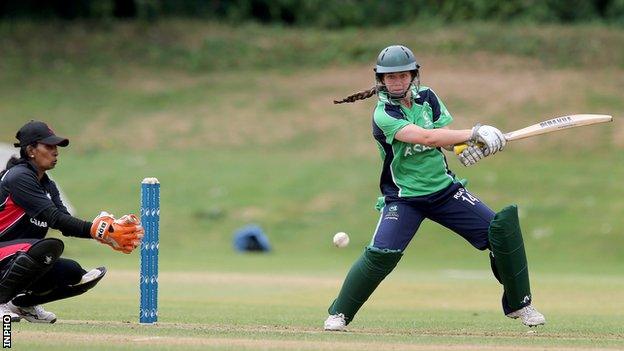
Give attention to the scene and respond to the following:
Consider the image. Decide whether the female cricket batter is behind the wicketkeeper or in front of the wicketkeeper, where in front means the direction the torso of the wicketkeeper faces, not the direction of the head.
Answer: in front

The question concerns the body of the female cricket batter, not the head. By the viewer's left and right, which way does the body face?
facing the viewer

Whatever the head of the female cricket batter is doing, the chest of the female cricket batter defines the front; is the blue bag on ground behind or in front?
behind

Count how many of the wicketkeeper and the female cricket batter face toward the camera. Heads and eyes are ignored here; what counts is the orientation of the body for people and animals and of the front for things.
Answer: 1

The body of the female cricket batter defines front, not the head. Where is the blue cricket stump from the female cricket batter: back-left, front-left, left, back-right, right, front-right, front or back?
right

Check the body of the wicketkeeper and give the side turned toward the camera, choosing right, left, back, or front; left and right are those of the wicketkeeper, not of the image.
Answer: right

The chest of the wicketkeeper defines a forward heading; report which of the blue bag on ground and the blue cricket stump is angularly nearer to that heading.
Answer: the blue cricket stump

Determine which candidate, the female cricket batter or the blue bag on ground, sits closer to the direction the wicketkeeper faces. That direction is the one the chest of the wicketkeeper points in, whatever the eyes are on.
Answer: the female cricket batter

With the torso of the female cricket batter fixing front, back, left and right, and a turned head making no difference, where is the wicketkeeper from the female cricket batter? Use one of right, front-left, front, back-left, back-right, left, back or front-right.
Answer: right
